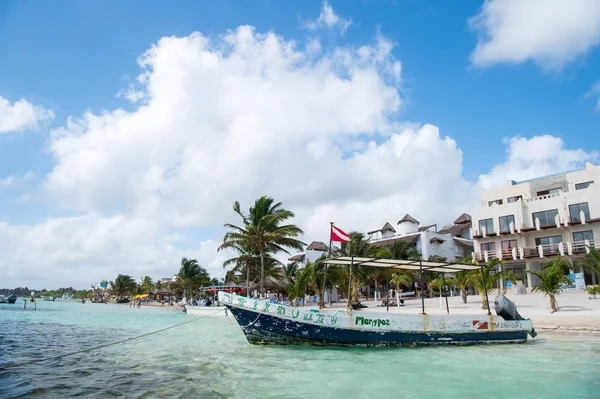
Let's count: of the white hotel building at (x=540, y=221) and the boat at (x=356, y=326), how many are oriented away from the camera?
0

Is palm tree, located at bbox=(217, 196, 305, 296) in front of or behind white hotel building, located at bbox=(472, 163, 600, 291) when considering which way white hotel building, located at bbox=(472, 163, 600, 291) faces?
in front

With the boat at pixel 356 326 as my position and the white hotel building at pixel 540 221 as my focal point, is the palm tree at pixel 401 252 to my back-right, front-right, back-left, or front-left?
front-left

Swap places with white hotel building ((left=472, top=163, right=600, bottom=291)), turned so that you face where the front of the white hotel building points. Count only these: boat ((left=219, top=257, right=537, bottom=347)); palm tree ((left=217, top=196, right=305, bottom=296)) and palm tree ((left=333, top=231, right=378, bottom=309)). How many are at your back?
0

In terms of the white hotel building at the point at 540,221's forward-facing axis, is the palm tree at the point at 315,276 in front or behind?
in front

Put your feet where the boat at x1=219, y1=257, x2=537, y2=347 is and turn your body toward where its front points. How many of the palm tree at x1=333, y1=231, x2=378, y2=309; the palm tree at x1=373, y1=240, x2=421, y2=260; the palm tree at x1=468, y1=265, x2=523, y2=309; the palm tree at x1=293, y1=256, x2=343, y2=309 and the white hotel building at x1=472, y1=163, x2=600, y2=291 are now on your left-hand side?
0

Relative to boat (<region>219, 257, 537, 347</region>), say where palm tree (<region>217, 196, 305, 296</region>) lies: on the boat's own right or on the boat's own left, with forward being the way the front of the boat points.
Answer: on the boat's own right

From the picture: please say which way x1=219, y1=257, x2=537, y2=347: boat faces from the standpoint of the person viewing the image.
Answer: facing to the left of the viewer

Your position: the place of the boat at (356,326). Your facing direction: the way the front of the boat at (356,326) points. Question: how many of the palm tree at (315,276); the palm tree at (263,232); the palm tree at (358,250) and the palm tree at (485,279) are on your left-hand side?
0

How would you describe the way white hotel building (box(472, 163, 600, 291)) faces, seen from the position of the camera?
facing the viewer and to the left of the viewer

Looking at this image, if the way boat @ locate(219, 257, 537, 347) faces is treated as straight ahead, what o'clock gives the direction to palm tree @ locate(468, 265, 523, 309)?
The palm tree is roughly at 4 o'clock from the boat.

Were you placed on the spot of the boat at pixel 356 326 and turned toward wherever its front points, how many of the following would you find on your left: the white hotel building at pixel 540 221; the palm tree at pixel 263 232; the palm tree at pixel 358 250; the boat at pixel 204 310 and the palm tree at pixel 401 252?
0

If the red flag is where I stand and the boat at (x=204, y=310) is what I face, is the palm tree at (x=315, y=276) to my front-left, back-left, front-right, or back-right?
front-right

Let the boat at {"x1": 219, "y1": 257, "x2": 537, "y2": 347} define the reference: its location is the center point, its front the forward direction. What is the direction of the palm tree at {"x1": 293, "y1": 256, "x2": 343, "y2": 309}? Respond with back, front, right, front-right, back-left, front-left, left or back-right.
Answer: right

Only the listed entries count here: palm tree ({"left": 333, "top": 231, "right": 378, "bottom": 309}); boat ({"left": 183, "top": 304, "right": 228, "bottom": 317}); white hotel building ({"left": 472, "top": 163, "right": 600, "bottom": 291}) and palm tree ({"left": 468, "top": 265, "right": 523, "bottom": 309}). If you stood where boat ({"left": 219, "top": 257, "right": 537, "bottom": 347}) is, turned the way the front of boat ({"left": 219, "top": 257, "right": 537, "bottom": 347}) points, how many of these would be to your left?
0
